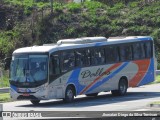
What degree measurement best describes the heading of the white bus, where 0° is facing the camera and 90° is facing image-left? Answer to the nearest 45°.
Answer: approximately 45°
